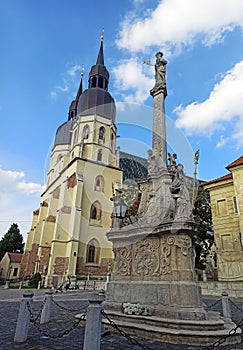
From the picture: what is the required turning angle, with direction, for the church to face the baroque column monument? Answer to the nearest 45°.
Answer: approximately 45° to its left

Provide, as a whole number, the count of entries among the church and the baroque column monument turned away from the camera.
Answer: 0

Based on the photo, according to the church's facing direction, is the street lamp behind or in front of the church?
in front

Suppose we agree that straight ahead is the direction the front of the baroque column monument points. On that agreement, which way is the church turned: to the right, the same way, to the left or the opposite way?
the same way

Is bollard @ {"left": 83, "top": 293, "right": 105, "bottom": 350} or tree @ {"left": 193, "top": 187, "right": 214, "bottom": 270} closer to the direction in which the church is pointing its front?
the bollard

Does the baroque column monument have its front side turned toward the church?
no

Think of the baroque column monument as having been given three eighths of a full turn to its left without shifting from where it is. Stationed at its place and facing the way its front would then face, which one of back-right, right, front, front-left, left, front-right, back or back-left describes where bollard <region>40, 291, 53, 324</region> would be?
back

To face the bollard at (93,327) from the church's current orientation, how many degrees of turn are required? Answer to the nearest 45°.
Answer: approximately 45° to its left

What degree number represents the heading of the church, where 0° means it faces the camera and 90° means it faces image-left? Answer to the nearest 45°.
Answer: approximately 45°

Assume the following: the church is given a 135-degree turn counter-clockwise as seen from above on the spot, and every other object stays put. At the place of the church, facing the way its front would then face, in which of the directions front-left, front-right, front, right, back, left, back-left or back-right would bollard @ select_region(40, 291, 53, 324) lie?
right

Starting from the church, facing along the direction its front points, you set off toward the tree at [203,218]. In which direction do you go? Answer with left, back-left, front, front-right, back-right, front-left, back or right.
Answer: left

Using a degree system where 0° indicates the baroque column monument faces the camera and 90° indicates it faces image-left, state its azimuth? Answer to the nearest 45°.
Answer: approximately 45°
